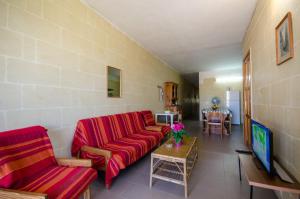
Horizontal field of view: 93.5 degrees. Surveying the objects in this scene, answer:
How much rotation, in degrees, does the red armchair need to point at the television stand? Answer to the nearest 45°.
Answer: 0° — it already faces it

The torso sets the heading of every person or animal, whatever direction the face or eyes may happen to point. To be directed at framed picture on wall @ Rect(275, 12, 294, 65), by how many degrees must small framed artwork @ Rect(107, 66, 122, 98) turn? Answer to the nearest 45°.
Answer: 0° — it already faces it

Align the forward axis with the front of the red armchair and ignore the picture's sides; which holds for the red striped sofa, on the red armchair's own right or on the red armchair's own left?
on the red armchair's own left

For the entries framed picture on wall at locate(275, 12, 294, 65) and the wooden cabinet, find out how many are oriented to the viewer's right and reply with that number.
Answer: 1

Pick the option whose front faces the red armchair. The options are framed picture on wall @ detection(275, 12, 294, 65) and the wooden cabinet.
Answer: the framed picture on wall

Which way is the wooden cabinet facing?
to the viewer's right

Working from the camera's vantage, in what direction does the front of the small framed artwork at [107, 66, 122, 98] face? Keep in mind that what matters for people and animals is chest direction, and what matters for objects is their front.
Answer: facing the viewer and to the right of the viewer

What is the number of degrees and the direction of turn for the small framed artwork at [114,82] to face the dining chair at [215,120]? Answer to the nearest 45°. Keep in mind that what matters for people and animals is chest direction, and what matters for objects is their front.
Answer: approximately 45° to its left

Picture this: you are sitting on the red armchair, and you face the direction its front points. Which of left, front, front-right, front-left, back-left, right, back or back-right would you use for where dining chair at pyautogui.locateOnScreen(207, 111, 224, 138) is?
front-left

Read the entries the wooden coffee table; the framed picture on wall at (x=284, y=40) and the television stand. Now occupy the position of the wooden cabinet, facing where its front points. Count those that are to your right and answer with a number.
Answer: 3

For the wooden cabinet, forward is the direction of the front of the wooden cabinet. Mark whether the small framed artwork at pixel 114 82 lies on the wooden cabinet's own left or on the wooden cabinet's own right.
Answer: on the wooden cabinet's own right

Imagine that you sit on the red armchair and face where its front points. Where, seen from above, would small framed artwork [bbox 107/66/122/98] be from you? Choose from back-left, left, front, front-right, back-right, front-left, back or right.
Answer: left

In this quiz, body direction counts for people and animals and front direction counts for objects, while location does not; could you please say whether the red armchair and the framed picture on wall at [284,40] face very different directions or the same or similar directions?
very different directions
